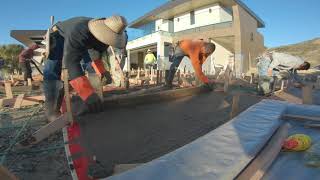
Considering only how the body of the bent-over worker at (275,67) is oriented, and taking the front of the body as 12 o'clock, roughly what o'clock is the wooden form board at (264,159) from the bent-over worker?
The wooden form board is roughly at 3 o'clock from the bent-over worker.

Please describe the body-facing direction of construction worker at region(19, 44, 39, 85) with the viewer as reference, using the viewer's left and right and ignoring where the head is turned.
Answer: facing to the right of the viewer

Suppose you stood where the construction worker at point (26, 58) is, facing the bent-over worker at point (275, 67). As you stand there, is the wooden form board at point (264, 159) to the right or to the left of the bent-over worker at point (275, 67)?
right

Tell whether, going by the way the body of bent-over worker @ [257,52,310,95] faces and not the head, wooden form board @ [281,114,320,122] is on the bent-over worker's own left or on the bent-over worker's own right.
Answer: on the bent-over worker's own right

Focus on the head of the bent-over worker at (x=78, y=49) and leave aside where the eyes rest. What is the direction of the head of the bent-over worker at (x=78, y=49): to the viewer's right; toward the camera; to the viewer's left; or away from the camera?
to the viewer's right

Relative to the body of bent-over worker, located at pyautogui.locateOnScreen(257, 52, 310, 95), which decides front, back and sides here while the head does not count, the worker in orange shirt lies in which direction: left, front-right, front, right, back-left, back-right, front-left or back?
back-right

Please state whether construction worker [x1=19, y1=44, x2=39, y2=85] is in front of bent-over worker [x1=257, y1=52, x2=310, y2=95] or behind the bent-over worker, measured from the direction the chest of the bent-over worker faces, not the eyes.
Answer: behind

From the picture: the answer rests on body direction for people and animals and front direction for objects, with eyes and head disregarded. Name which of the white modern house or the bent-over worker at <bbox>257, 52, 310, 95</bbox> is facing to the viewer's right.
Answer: the bent-over worker

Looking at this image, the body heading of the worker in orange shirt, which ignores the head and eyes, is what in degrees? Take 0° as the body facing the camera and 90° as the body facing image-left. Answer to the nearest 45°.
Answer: approximately 270°

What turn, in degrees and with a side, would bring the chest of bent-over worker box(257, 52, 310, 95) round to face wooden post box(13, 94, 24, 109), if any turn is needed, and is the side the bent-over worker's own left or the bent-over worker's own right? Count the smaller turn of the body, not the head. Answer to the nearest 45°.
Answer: approximately 135° to the bent-over worker's own right

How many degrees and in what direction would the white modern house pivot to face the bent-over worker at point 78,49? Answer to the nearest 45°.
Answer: approximately 45° to its left

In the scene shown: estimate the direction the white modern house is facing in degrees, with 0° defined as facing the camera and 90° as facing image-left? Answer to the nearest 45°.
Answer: approximately 45°

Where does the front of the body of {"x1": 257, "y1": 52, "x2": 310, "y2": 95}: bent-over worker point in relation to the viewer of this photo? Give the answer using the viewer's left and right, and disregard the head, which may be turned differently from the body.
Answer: facing to the right of the viewer
